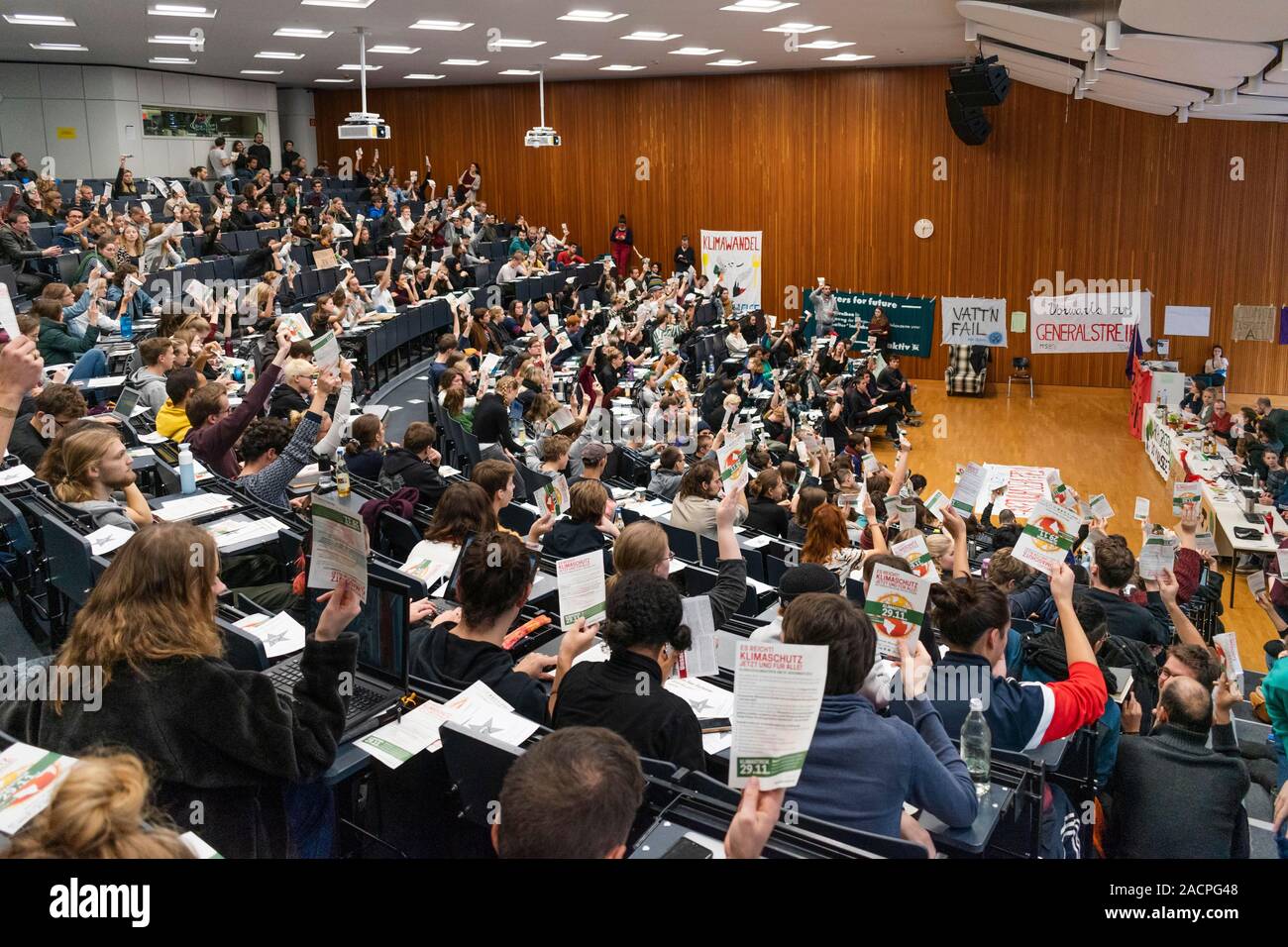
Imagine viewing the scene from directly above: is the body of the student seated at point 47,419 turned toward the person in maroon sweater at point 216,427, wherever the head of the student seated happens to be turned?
yes

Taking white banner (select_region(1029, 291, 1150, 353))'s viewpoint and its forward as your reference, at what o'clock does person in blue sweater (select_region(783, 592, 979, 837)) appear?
The person in blue sweater is roughly at 12 o'clock from the white banner.

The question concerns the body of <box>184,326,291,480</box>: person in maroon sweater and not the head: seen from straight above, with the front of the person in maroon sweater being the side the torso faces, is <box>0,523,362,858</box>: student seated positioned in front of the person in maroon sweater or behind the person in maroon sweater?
behind

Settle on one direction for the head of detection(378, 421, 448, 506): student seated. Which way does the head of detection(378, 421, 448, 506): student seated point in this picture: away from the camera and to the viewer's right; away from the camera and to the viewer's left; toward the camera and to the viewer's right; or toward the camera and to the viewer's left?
away from the camera and to the viewer's right

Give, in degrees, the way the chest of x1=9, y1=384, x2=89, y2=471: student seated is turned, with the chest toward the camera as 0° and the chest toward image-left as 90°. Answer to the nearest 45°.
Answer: approximately 270°

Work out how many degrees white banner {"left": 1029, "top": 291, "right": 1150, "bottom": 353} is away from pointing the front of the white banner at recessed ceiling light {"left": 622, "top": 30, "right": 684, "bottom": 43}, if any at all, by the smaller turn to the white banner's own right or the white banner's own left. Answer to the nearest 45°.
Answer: approximately 45° to the white banner's own right

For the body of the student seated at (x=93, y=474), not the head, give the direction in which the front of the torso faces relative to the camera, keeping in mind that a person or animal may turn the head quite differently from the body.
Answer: to the viewer's right

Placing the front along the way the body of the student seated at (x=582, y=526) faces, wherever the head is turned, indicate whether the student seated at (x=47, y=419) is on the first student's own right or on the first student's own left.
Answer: on the first student's own left

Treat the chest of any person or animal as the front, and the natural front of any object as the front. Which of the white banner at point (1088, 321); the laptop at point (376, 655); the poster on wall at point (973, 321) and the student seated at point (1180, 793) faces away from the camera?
the student seated

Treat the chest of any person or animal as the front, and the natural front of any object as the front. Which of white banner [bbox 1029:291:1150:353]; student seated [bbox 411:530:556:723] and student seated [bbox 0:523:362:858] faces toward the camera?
the white banner

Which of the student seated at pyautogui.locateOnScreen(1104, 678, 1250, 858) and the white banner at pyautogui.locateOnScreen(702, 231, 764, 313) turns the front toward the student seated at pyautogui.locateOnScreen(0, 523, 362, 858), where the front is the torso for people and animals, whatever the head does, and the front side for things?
the white banner

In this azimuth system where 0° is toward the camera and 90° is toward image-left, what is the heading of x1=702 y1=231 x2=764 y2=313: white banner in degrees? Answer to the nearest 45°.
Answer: approximately 0°

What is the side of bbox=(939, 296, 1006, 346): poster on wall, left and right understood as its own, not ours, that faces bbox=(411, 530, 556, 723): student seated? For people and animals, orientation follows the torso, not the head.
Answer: front

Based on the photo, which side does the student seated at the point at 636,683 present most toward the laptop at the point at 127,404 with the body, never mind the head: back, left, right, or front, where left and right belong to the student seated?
left
